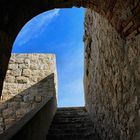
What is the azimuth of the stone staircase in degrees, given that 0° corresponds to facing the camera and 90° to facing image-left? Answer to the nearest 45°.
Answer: approximately 0°
